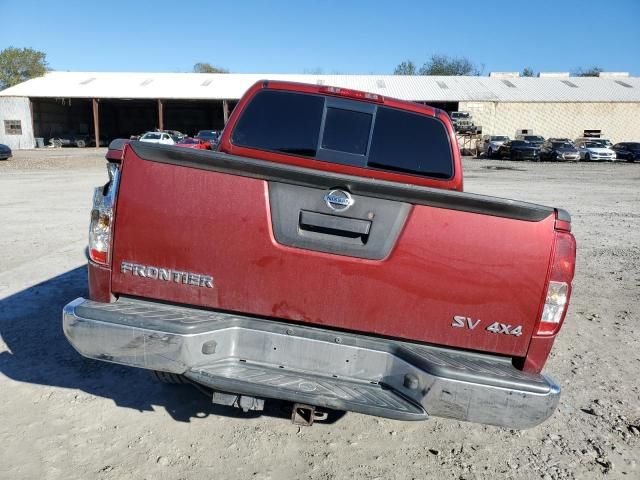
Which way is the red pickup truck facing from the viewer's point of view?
away from the camera

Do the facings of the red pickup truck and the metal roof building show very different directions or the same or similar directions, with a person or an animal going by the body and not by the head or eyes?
very different directions

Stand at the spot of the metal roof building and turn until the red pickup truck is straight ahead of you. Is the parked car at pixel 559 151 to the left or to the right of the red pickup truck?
left

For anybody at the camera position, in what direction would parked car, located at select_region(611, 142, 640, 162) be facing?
facing the viewer and to the left of the viewer

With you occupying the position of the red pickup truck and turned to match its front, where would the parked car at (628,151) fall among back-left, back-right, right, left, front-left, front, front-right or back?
front-right

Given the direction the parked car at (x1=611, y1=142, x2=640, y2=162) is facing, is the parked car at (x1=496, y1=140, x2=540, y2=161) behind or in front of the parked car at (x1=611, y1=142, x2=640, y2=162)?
in front

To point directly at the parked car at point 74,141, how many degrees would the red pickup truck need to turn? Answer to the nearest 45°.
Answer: approximately 45° to its left

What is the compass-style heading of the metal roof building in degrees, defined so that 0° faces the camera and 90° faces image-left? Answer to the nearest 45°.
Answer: approximately 0°

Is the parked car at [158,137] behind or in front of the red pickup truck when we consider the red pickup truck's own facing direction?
in front

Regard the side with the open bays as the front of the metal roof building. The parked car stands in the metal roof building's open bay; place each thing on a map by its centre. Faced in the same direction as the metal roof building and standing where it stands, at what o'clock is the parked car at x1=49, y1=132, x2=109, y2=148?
The parked car is roughly at 3 o'clock from the metal roof building.

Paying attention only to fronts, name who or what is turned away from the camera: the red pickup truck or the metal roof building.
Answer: the red pickup truck

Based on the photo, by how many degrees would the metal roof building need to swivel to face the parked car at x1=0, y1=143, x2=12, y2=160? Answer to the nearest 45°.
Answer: approximately 45° to its right

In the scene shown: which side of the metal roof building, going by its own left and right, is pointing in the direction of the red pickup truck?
front
